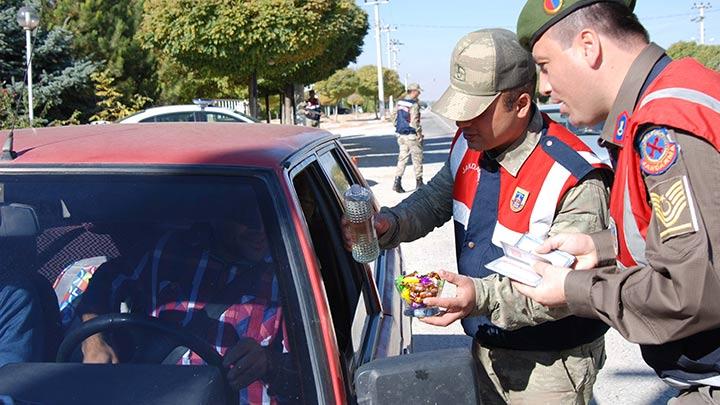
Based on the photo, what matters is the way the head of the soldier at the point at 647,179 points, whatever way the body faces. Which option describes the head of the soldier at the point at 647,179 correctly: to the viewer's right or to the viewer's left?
to the viewer's left

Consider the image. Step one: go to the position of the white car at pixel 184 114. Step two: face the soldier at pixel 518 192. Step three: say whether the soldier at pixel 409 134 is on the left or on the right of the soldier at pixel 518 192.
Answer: left

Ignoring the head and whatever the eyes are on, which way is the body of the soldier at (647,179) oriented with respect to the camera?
to the viewer's left

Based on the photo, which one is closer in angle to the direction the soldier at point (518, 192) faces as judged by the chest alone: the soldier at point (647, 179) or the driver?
the driver

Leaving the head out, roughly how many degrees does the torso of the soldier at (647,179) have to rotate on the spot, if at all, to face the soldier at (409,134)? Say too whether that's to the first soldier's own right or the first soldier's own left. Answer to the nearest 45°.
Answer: approximately 90° to the first soldier's own right

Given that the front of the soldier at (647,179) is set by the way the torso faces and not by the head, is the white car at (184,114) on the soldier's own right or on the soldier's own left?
on the soldier's own right

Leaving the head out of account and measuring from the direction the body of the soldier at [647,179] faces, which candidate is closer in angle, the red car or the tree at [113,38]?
the red car

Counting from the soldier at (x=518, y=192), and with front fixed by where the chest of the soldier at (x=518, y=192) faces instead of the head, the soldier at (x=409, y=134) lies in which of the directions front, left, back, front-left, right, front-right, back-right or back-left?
back-right

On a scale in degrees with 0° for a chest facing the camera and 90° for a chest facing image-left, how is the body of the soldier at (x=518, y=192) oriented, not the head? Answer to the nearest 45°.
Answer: approximately 45°
